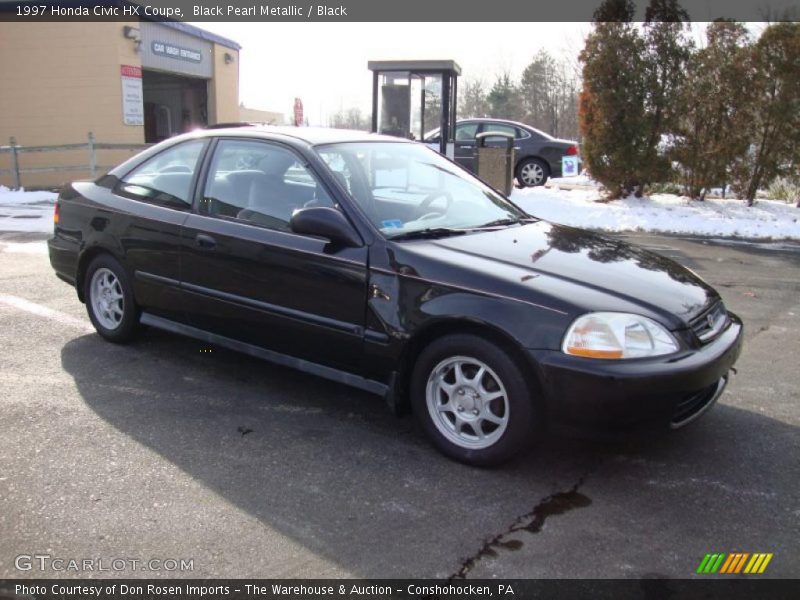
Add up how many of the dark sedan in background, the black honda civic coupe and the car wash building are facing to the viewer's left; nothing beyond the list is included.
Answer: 1

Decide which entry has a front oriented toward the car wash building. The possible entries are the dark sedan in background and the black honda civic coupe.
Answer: the dark sedan in background

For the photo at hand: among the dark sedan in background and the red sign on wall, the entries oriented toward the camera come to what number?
1

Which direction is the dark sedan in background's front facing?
to the viewer's left

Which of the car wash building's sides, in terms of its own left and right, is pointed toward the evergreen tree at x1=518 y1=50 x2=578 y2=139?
left

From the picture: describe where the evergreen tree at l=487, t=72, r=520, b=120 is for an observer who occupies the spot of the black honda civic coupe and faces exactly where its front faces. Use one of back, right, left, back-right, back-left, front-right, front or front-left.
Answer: back-left

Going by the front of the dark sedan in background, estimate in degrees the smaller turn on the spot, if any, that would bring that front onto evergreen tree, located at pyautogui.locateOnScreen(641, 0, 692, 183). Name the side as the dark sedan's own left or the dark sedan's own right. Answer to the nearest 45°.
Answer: approximately 135° to the dark sedan's own left

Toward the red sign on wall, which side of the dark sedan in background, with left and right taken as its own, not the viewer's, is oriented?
front

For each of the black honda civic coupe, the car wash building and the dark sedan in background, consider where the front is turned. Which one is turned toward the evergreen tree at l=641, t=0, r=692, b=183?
the car wash building

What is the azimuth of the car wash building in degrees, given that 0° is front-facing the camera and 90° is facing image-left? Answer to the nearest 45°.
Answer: approximately 315°

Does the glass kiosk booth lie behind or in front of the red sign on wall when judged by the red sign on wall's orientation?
in front
